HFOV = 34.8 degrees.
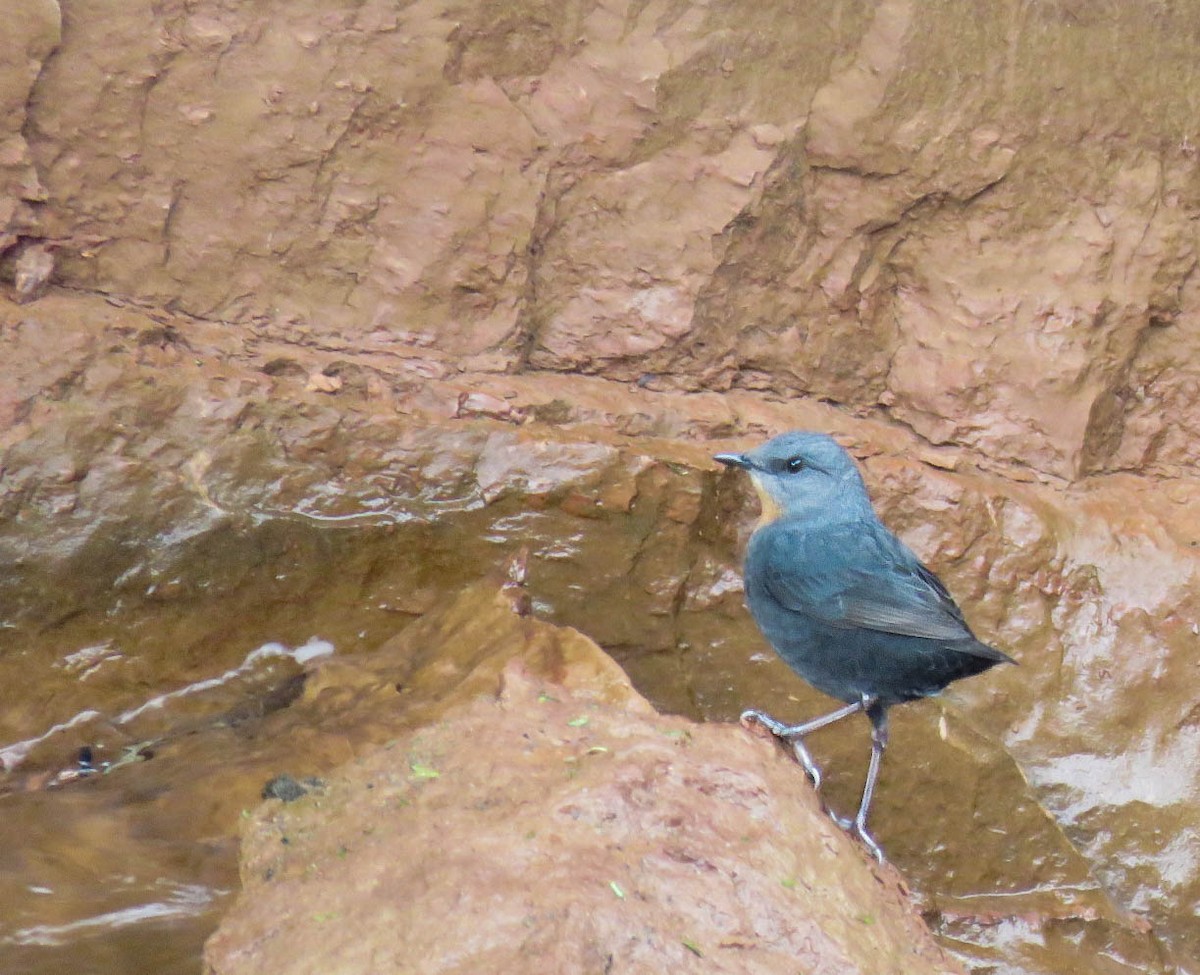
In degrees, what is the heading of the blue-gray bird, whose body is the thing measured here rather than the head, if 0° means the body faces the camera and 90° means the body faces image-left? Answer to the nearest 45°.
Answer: approximately 90°
